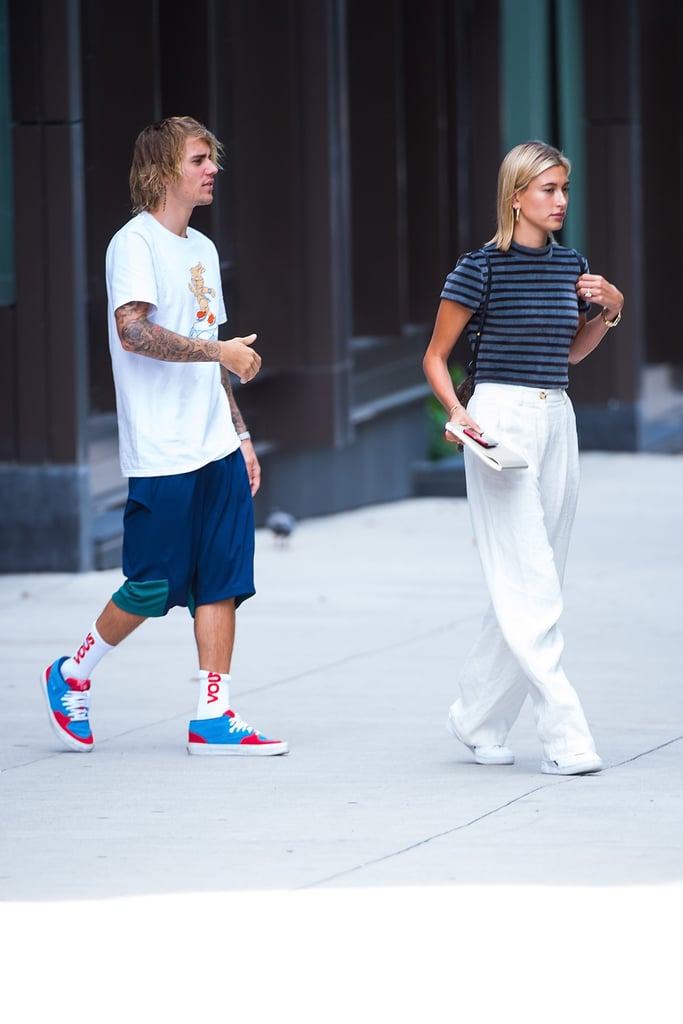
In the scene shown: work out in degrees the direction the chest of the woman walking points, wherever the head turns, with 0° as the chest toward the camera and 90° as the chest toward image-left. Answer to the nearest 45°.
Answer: approximately 315°

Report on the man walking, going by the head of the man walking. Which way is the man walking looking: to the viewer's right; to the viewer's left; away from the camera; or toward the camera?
to the viewer's right

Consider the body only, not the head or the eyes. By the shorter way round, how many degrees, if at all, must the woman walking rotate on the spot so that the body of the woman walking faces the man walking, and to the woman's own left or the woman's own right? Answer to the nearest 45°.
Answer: approximately 135° to the woman's own right
